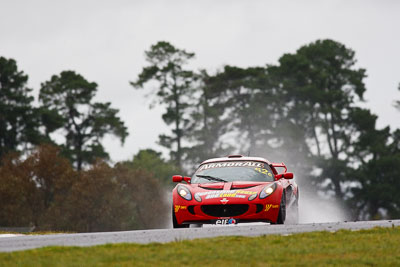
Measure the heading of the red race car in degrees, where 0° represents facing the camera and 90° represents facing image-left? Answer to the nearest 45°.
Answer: approximately 0°
